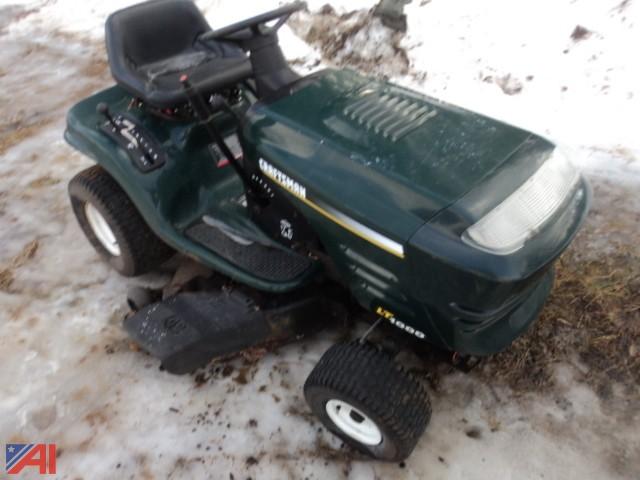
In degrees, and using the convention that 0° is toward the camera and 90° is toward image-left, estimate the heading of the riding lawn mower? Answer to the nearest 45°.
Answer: approximately 315°
